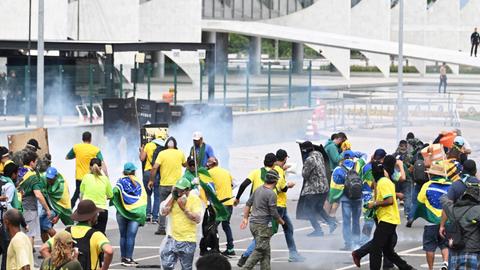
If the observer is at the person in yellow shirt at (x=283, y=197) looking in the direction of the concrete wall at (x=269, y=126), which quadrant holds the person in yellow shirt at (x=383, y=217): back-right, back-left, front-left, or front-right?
back-right

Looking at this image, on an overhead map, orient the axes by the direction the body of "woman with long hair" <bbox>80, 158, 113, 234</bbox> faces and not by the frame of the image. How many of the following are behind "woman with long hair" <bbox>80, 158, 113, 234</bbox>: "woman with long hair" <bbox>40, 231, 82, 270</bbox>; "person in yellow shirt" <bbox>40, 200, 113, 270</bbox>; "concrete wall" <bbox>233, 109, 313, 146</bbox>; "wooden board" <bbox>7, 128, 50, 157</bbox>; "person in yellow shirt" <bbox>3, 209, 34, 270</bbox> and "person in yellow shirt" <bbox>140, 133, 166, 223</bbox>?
3

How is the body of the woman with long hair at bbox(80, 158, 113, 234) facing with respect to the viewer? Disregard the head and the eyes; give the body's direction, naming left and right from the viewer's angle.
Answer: facing away from the viewer

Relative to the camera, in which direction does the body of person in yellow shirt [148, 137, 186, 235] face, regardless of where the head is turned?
away from the camera

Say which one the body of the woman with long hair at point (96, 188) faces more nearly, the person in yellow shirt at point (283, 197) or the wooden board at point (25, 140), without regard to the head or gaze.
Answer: the wooden board

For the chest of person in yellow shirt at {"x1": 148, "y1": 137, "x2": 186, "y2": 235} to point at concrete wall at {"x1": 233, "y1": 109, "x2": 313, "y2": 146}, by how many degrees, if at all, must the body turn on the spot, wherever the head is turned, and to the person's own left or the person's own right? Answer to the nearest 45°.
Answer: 0° — they already face it

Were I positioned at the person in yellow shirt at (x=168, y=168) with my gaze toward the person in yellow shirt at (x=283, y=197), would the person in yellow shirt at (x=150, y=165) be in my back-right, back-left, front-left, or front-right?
back-left
